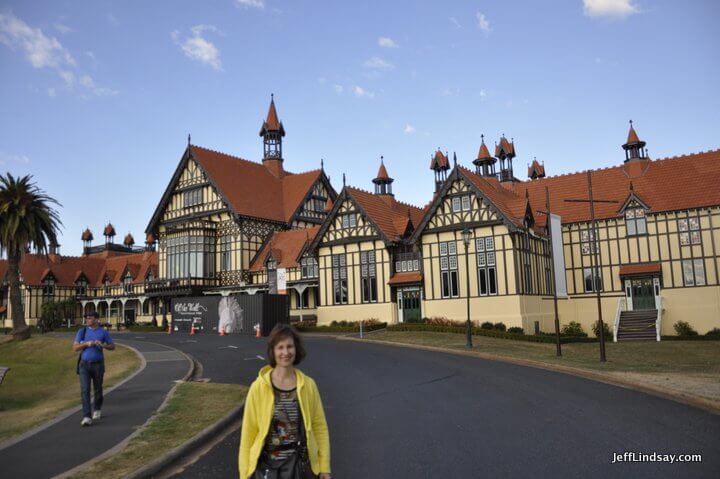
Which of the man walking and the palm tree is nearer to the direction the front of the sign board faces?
the man walking

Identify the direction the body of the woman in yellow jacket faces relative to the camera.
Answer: toward the camera

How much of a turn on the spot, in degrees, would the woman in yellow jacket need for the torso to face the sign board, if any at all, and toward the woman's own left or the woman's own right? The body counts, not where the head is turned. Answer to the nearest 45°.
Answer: approximately 180°

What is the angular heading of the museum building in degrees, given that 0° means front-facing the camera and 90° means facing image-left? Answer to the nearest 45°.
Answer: approximately 45°

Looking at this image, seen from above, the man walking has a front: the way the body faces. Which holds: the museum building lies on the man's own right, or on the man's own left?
on the man's own left

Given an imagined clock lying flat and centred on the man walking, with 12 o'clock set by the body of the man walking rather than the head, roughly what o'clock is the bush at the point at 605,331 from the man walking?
The bush is roughly at 8 o'clock from the man walking.

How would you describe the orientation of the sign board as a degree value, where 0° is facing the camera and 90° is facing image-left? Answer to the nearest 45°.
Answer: approximately 0°

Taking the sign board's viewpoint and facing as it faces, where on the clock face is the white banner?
The white banner is roughly at 10 o'clock from the sign board.

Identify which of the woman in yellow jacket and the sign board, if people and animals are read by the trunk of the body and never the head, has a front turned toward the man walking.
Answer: the sign board

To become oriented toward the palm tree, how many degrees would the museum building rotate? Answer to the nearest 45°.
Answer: approximately 45° to its right

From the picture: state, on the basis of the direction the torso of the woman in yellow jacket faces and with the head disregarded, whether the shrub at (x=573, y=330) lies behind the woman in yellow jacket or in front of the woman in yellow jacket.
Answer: behind

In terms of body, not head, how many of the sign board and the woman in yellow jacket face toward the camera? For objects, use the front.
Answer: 2

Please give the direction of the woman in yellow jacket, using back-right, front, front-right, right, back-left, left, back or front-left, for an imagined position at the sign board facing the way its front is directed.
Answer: front

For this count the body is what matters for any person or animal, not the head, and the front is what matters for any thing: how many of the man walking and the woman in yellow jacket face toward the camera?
2

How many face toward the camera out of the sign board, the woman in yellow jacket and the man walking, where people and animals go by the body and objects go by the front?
3

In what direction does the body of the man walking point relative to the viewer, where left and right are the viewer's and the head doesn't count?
facing the viewer
